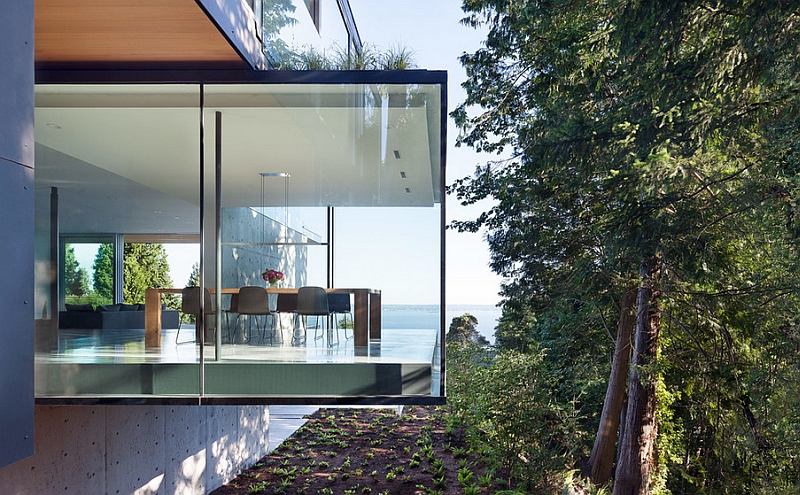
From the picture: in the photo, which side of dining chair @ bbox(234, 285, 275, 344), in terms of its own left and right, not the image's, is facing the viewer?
back

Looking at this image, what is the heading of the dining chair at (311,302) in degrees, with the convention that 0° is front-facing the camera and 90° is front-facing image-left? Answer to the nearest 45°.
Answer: approximately 180°

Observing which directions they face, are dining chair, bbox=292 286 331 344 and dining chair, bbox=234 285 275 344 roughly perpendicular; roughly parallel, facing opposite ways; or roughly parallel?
roughly parallel

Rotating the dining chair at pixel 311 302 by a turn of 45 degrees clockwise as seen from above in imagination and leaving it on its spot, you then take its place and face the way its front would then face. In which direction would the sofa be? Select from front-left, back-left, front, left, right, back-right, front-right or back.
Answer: back-left

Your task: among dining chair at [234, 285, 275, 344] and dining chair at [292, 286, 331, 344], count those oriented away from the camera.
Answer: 2
